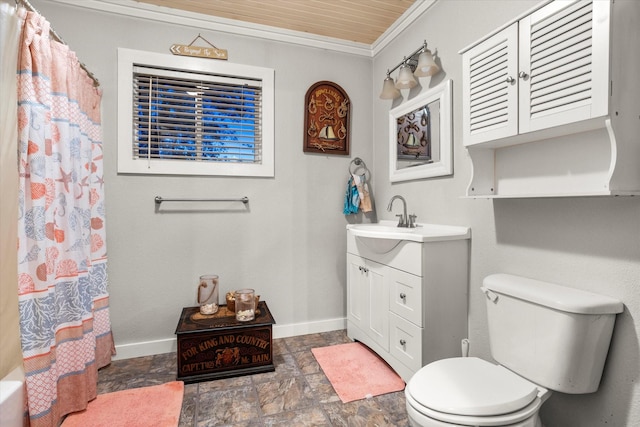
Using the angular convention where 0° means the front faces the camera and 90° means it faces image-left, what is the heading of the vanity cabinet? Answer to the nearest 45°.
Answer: approximately 45°

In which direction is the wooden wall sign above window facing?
toward the camera

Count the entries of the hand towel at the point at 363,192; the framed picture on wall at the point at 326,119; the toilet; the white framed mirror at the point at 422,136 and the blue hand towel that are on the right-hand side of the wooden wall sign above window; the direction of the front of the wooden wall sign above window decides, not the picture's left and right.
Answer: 0

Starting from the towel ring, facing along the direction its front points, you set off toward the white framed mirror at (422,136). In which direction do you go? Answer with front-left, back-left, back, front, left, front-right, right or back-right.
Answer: front-left

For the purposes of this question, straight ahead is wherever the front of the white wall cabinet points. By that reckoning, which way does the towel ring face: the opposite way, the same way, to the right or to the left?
to the left

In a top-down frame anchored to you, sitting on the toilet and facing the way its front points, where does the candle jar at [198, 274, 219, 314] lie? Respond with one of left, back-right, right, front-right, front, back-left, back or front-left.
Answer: front-right

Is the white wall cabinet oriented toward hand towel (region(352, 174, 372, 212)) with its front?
no

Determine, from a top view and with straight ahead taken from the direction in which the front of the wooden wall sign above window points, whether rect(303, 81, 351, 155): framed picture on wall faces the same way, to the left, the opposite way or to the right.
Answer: the same way

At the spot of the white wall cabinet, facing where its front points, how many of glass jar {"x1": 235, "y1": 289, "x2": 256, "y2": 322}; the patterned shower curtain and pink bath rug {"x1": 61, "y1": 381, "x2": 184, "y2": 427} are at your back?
0

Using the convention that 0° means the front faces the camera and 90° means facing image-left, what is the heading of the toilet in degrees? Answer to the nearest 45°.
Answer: approximately 45°

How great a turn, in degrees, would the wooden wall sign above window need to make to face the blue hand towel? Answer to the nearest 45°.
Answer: approximately 90° to its left

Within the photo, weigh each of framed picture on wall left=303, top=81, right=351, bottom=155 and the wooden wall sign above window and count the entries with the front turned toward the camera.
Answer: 2

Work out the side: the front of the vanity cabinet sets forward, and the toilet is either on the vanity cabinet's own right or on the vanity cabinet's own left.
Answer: on the vanity cabinet's own left

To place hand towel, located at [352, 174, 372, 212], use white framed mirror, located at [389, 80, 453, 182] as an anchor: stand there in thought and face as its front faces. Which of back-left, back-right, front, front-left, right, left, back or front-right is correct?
right

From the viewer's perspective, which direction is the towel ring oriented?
toward the camera

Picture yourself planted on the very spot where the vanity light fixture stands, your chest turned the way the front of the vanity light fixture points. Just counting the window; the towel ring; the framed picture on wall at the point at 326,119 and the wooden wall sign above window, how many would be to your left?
0

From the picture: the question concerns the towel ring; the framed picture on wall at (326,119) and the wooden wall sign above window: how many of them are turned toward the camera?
3
